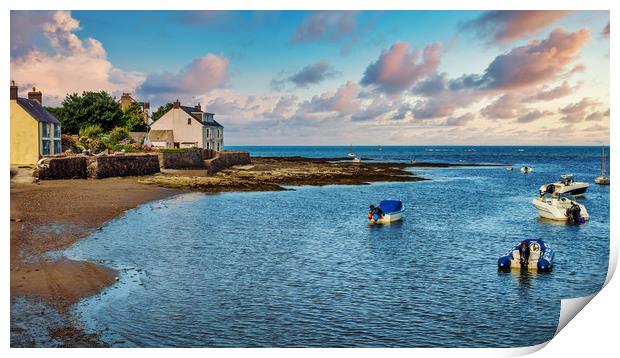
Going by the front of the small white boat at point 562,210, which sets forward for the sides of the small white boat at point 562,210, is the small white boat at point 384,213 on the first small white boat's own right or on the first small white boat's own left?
on the first small white boat's own left

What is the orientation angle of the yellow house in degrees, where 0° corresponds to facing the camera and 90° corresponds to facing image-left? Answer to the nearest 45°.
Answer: approximately 315°

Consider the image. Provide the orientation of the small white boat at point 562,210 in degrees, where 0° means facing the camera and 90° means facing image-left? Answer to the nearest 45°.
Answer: approximately 135°

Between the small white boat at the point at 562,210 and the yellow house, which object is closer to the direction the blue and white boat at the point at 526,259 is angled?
the small white boat

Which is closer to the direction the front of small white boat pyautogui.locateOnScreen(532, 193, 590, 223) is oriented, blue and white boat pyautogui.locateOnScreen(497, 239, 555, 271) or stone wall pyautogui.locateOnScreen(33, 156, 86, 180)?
the stone wall
